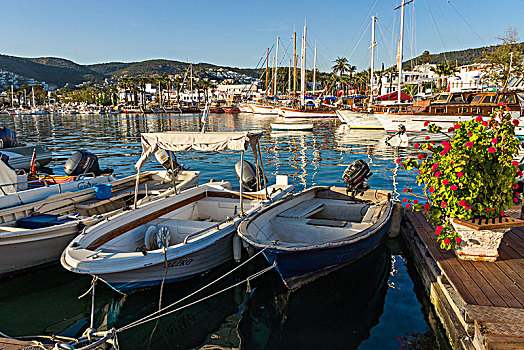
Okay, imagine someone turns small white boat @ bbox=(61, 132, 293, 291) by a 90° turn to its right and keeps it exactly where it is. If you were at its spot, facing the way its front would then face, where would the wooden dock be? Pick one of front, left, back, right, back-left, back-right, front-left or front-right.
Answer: back

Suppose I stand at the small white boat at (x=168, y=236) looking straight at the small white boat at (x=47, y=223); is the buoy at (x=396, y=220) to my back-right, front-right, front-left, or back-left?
back-right

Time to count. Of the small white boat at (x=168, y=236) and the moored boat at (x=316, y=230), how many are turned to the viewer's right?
0

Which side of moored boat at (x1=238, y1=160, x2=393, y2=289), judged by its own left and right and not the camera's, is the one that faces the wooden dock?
left

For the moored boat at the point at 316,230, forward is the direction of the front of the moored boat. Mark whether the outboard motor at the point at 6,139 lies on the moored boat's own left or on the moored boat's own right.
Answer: on the moored boat's own right

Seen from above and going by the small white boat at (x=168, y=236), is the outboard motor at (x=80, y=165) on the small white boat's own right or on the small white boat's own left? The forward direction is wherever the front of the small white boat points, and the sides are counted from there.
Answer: on the small white boat's own right

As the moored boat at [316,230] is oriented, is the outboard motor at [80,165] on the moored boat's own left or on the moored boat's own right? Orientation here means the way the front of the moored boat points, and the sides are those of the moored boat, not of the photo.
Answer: on the moored boat's own right

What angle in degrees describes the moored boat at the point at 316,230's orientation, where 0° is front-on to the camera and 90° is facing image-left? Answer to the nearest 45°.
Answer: approximately 45°

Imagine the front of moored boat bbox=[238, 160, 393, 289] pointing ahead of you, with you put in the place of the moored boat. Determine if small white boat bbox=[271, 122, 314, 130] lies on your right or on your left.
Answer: on your right

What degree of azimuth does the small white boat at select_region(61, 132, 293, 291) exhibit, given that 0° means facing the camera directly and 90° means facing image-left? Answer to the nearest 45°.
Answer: approximately 45°
